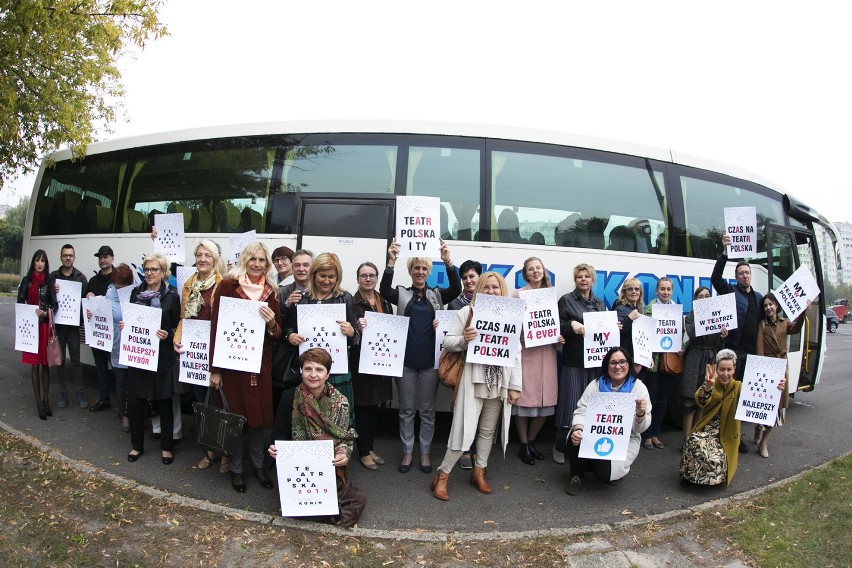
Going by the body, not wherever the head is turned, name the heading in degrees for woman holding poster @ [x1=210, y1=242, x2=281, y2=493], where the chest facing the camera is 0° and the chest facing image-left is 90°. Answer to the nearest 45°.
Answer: approximately 0°

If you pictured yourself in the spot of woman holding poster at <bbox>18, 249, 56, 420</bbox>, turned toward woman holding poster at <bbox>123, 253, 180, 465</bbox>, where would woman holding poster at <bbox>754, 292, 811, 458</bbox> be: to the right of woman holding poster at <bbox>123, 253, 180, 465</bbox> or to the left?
left

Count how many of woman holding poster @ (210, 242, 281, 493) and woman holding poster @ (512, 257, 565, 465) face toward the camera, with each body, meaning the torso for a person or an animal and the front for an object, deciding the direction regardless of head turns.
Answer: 2

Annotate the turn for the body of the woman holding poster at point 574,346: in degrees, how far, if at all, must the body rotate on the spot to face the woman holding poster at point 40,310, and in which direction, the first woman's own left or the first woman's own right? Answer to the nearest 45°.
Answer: approximately 90° to the first woman's own right

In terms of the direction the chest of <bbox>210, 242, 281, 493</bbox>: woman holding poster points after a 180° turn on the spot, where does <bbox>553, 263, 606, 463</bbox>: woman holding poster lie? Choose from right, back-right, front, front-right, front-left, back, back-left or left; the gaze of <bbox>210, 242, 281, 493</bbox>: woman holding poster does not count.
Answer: right
